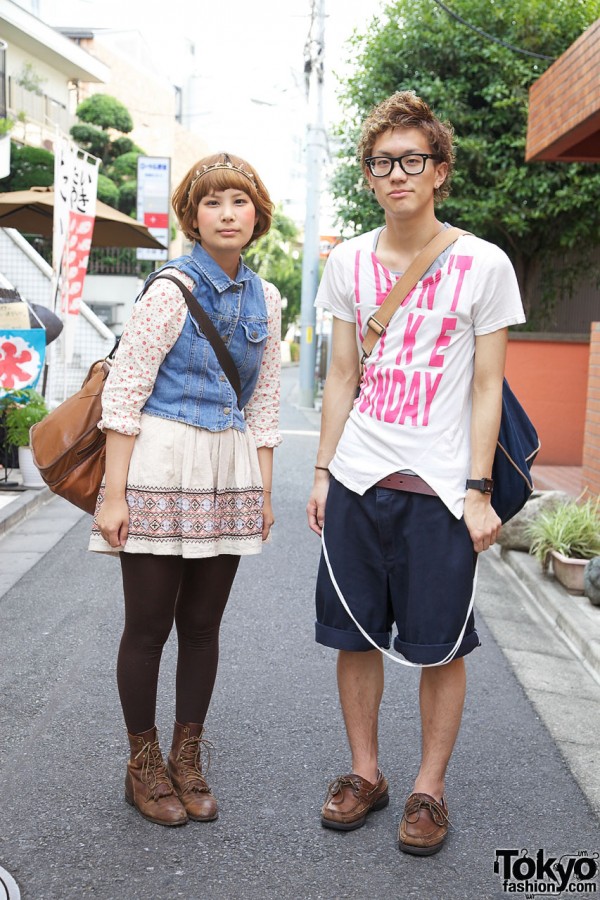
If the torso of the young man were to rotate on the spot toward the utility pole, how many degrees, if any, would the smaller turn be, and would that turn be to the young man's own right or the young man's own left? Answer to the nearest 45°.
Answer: approximately 180°

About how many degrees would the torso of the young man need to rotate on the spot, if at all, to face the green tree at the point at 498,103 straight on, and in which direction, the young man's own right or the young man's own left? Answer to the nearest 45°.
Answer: approximately 180°

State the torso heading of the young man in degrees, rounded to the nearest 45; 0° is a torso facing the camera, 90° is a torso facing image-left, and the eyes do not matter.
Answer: approximately 0°

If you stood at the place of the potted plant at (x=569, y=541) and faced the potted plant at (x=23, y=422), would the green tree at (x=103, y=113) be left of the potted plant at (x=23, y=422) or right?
right

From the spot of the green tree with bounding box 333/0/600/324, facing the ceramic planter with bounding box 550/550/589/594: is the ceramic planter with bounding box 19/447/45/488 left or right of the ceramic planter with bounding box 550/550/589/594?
right

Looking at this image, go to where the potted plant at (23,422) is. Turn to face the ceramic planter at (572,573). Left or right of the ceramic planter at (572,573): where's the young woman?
right

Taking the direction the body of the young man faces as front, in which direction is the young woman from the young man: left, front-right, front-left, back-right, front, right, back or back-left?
right

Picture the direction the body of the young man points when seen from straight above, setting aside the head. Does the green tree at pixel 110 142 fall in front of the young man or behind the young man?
behind
